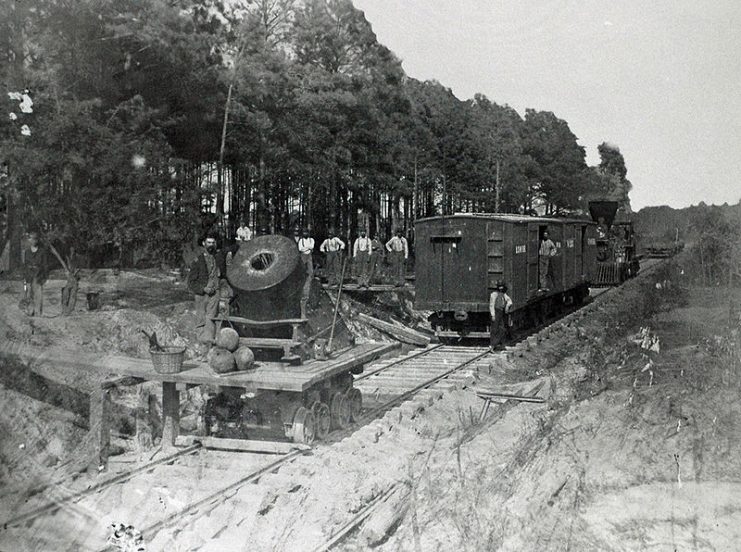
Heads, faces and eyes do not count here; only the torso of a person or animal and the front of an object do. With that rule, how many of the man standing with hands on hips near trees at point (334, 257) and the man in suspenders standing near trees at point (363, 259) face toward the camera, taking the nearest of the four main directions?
2

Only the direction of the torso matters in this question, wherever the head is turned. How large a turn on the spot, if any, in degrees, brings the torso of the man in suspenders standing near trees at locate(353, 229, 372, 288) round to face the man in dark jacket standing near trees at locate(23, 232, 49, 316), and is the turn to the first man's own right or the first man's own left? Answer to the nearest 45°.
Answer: approximately 45° to the first man's own right

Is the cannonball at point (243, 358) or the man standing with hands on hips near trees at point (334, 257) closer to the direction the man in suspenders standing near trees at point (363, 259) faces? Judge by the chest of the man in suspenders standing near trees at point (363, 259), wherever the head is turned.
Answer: the cannonball

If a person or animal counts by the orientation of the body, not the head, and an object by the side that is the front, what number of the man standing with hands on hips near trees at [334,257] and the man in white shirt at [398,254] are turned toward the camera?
2

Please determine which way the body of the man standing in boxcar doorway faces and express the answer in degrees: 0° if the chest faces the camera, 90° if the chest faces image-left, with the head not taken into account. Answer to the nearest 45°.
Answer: approximately 0°

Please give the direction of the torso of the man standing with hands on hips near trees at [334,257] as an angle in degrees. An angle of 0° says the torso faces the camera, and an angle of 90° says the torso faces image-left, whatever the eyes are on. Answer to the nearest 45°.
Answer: approximately 0°

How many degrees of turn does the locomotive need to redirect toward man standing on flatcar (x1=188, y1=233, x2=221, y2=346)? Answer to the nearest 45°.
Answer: approximately 45° to its left
